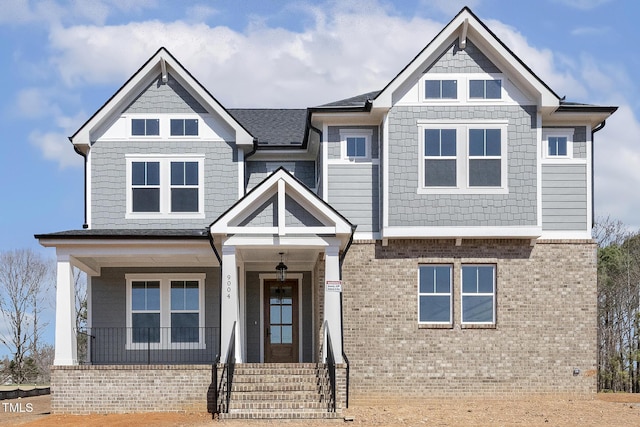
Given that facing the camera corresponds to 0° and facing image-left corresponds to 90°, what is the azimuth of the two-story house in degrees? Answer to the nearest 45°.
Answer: approximately 0°
